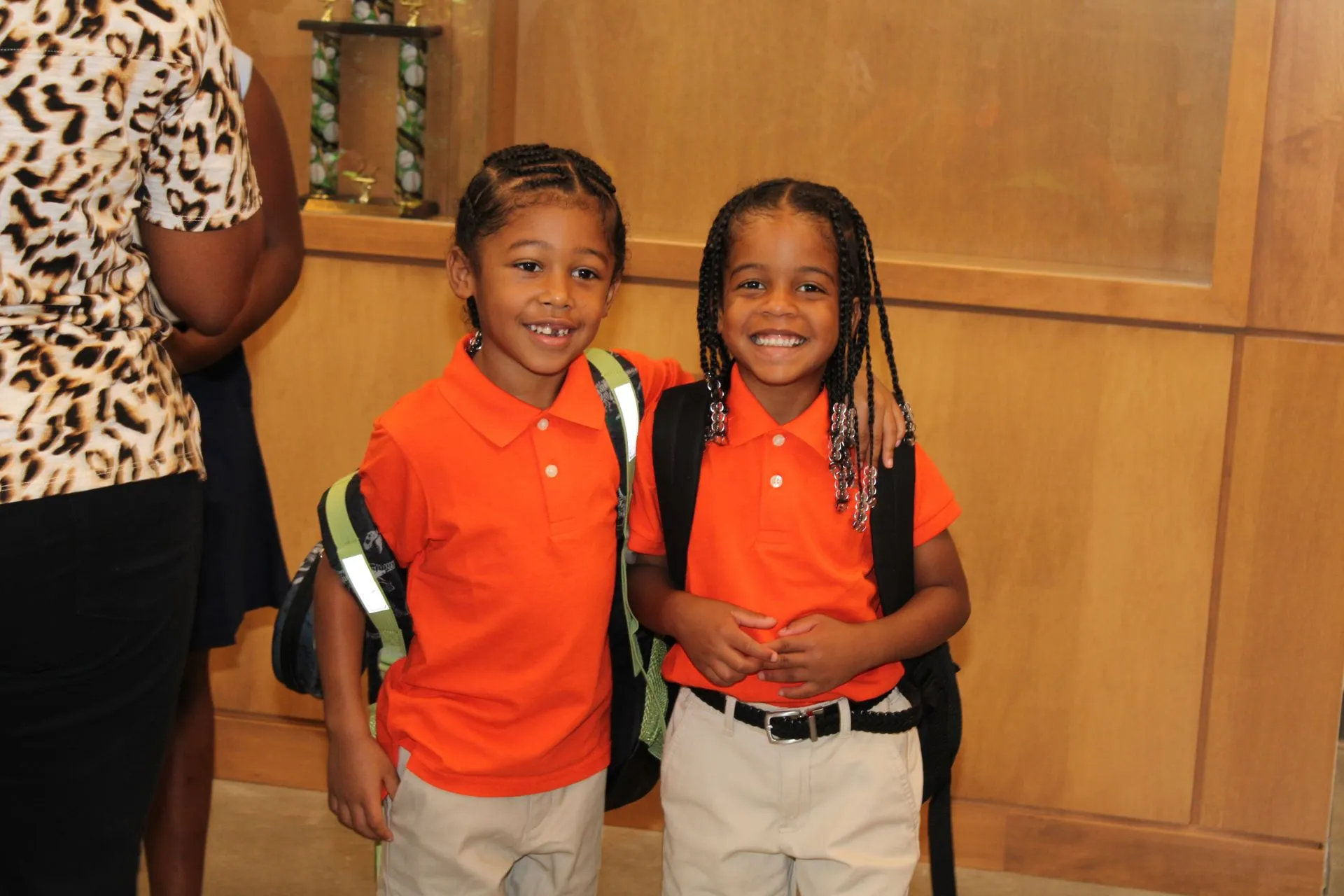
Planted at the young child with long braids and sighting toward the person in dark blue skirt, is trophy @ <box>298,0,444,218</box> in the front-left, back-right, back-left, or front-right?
front-right

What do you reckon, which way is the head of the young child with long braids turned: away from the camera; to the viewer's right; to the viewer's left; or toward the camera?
toward the camera

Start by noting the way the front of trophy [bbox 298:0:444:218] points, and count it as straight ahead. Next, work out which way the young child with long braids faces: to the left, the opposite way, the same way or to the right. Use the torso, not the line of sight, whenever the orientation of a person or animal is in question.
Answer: the same way

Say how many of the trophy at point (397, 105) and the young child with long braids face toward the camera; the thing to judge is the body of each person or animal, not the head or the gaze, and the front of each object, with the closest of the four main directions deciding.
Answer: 2

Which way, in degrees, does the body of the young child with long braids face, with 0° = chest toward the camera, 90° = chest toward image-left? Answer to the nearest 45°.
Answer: approximately 0°

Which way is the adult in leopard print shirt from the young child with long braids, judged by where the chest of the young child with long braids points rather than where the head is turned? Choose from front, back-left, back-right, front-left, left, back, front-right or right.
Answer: front-right

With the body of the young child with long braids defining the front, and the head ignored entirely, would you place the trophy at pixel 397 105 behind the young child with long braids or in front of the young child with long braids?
behind

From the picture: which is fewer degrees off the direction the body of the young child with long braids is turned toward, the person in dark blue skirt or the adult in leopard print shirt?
the adult in leopard print shirt

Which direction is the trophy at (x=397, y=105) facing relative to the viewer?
toward the camera

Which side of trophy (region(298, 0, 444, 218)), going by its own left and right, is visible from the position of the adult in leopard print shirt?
front

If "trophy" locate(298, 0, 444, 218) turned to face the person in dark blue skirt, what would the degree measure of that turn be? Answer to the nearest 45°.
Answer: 0° — it already faces them

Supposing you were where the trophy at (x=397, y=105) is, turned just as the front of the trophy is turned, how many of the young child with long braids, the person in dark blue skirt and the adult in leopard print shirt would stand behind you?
0
